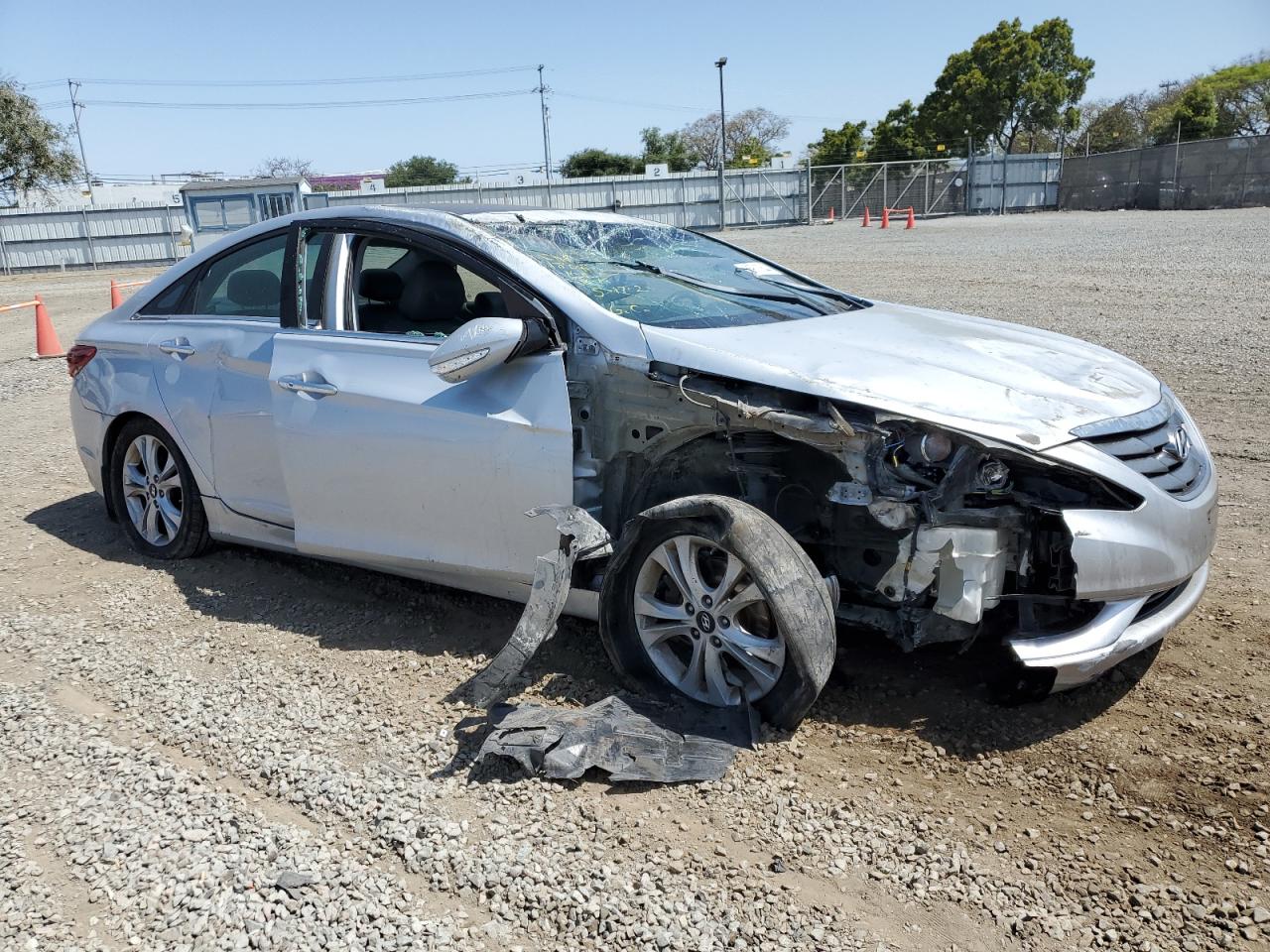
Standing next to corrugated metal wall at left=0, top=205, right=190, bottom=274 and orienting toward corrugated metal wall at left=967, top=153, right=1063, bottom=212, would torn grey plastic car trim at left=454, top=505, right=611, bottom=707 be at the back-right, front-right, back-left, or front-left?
front-right

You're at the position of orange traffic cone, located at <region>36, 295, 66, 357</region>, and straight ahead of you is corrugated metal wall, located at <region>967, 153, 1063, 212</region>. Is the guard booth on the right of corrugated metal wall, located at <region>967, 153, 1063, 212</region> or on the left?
left

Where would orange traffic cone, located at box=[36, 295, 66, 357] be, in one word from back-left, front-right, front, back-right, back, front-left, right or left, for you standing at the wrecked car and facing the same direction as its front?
back

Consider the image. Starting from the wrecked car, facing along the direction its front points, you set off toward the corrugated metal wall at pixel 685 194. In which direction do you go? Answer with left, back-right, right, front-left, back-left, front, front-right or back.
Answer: back-left

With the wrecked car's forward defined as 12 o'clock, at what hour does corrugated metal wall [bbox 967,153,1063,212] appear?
The corrugated metal wall is roughly at 8 o'clock from the wrecked car.

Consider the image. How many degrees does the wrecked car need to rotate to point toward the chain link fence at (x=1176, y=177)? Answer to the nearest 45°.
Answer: approximately 90° to its left

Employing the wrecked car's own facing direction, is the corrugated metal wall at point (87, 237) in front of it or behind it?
behind

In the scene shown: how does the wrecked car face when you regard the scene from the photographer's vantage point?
facing the viewer and to the right of the viewer

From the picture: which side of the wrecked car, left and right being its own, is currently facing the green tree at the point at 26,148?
back

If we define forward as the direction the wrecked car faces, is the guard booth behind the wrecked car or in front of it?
behind
